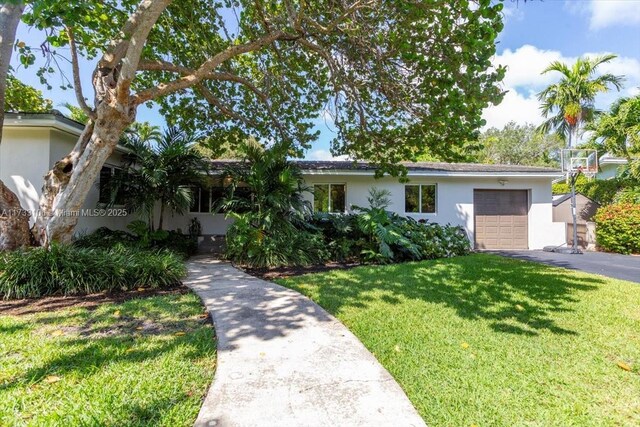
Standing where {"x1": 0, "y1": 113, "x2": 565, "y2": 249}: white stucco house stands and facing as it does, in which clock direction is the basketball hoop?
The basketball hoop is roughly at 9 o'clock from the white stucco house.

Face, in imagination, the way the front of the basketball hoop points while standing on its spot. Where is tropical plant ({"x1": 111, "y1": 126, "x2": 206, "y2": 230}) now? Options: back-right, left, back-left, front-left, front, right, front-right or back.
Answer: front-right

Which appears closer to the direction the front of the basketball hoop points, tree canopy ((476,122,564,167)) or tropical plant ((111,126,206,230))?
the tropical plant

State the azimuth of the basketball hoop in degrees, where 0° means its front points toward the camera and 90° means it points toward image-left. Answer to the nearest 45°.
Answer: approximately 0°

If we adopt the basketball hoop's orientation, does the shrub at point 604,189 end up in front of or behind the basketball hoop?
behind

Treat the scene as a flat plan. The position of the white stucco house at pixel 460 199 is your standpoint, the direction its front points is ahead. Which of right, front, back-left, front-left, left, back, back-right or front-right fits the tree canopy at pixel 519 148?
back-left

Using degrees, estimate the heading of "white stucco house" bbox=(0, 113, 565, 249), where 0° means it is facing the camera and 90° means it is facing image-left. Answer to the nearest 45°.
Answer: approximately 0°

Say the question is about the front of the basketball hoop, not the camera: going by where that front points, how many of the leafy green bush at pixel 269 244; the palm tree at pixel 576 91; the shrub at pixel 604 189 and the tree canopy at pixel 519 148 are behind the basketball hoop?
3

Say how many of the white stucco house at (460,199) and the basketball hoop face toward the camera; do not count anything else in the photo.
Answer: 2

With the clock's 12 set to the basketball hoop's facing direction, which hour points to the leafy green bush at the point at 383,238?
The leafy green bush is roughly at 3 o'clock from the basketball hoop.

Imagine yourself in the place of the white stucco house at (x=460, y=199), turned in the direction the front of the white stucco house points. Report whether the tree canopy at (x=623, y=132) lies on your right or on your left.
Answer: on your left

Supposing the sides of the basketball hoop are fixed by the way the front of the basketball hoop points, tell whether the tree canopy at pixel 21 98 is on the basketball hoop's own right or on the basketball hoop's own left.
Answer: on the basketball hoop's own right
